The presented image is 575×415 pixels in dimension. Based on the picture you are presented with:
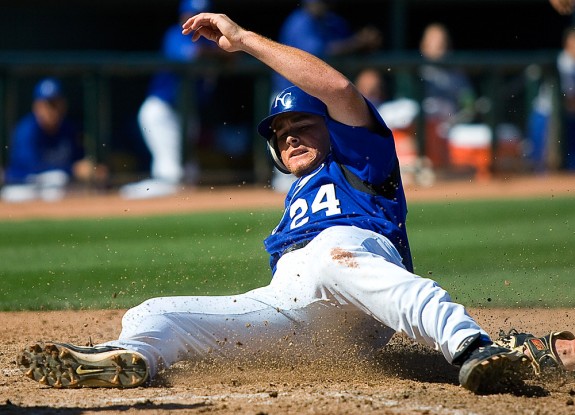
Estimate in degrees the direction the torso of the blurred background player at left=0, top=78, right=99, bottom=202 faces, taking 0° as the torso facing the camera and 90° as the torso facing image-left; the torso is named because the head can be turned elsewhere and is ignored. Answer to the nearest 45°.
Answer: approximately 0°

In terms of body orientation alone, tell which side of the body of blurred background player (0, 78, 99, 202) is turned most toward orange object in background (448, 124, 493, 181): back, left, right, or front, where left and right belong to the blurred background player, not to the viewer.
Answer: left

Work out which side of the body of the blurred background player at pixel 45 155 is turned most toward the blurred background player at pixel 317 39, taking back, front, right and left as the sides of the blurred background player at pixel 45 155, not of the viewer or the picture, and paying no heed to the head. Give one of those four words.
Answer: left
